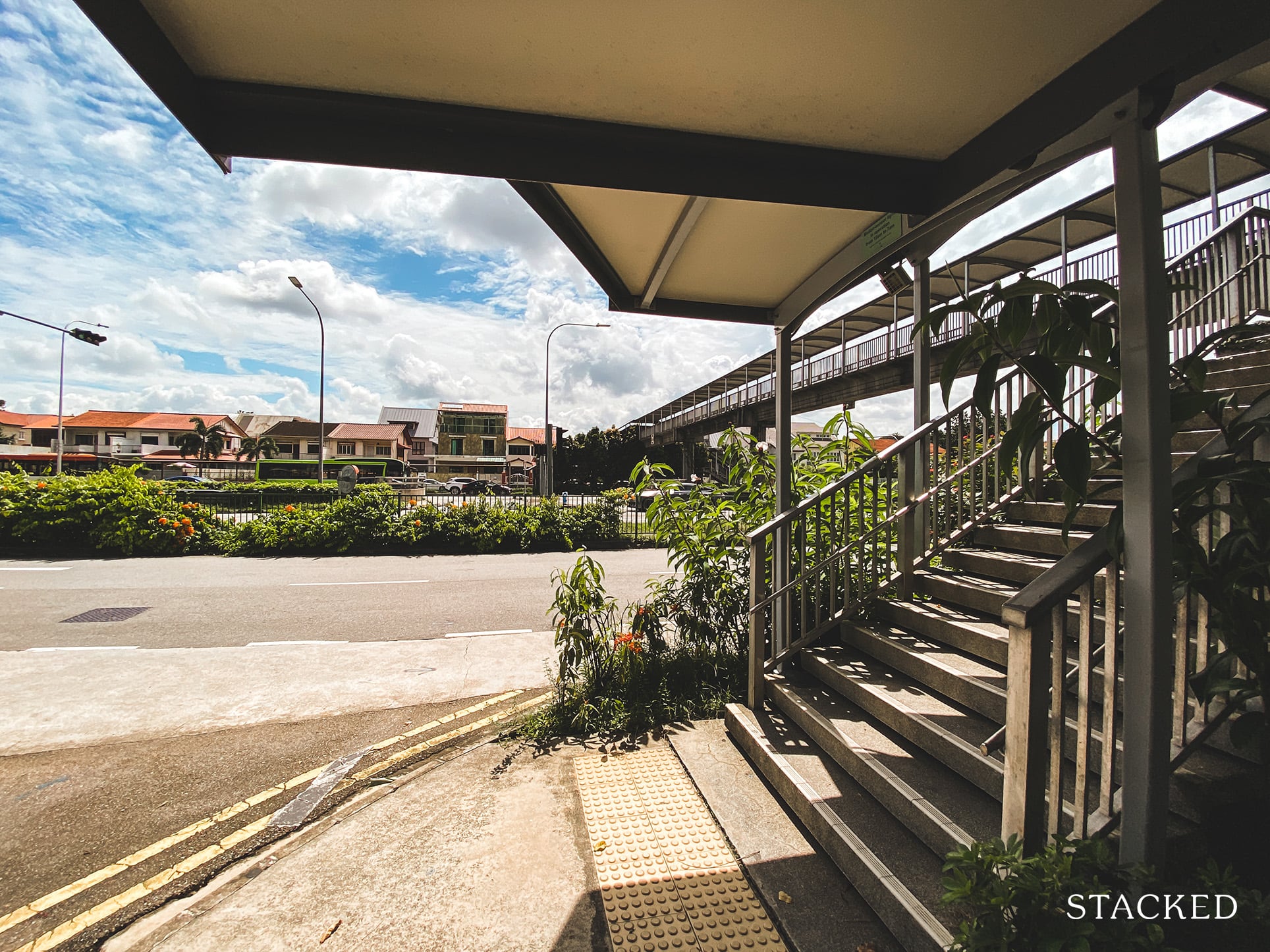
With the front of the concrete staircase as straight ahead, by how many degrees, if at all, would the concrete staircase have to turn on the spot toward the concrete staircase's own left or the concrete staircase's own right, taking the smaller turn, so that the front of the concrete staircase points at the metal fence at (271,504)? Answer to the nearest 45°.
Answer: approximately 45° to the concrete staircase's own right

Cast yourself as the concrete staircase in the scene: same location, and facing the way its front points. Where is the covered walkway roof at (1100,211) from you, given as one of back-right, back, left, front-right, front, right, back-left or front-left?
back-right

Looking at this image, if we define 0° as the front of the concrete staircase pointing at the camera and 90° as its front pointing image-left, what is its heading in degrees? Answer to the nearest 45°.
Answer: approximately 45°

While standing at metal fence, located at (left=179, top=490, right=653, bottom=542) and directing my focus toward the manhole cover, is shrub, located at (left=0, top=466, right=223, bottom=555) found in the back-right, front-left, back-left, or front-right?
front-right

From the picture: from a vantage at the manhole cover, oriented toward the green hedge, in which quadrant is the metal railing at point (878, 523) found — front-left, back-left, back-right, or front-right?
back-right

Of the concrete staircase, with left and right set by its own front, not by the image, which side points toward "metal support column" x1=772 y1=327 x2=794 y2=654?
right

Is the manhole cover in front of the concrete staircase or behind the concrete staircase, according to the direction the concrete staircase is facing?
in front

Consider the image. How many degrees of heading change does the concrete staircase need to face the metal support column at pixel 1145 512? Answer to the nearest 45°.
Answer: approximately 90° to its left

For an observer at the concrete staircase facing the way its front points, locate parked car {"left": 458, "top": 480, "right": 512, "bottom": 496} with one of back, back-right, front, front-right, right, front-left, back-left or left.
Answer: right

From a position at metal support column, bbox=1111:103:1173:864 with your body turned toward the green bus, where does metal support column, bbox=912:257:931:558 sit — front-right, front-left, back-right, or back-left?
front-right
